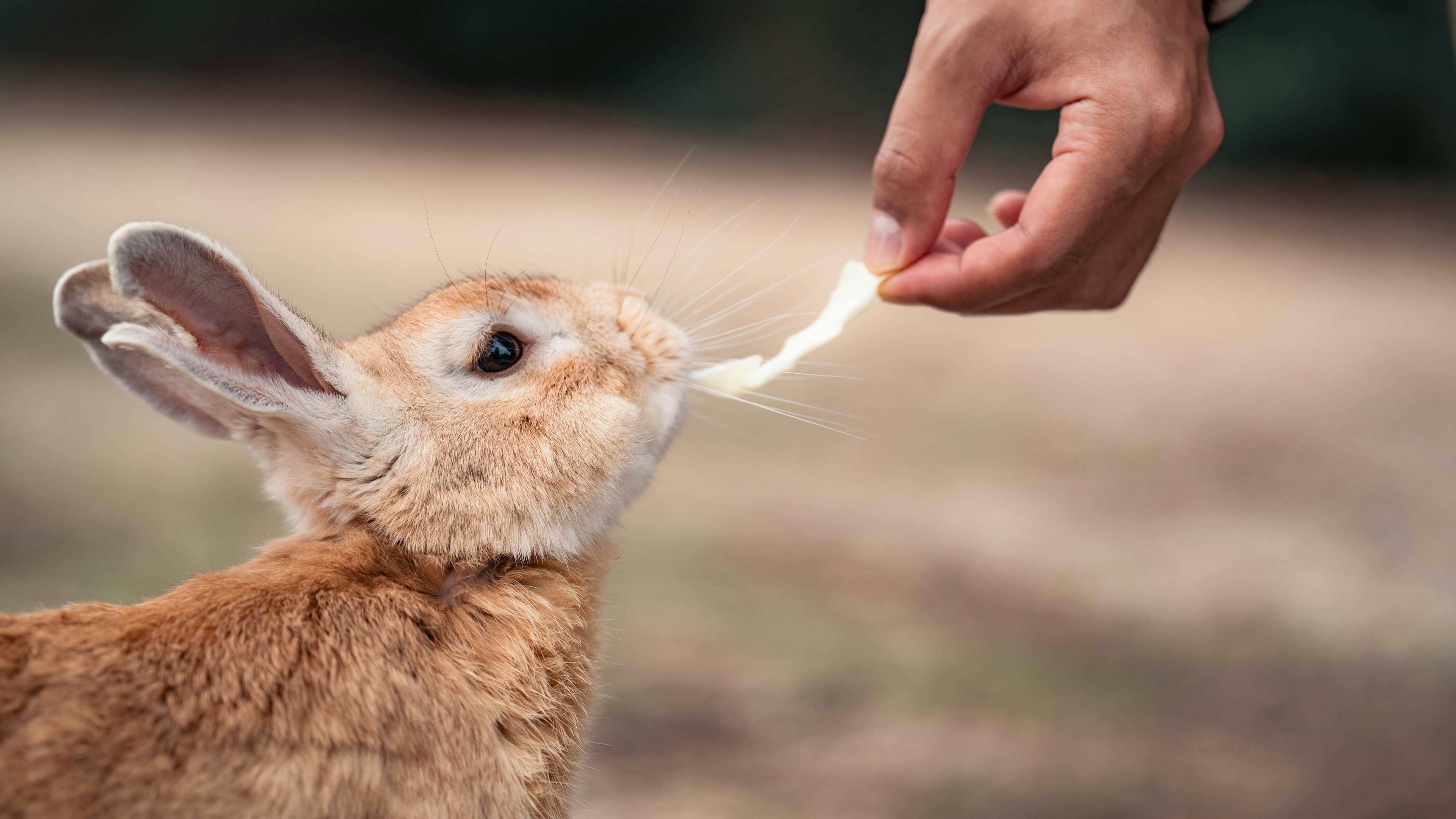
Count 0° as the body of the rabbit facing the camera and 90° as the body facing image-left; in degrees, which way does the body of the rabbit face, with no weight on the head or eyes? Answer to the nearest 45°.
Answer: approximately 270°
